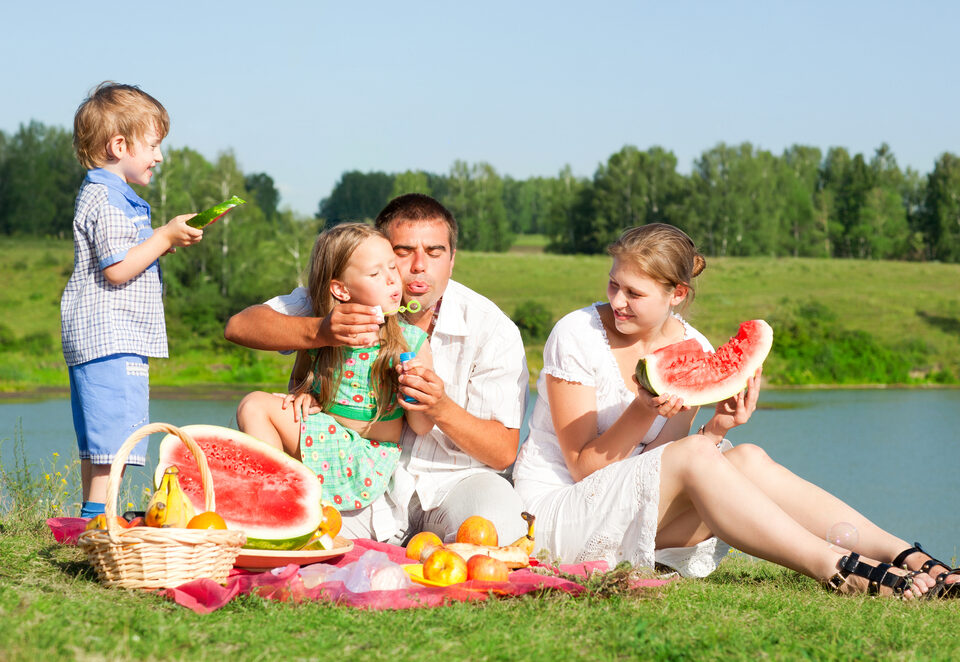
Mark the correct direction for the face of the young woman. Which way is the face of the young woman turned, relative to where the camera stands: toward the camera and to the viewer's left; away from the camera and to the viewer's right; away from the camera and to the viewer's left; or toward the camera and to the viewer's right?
toward the camera and to the viewer's left

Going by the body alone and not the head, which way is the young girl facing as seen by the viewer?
toward the camera

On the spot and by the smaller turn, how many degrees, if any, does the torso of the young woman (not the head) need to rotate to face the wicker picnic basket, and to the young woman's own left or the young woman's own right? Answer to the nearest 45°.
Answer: approximately 90° to the young woman's own right

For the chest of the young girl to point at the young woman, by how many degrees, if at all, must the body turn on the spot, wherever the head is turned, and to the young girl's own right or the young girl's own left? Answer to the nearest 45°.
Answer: approximately 90° to the young girl's own left

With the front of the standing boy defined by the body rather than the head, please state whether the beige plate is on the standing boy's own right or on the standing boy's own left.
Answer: on the standing boy's own right

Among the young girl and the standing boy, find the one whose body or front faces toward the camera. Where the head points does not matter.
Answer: the young girl

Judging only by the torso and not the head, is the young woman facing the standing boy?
no

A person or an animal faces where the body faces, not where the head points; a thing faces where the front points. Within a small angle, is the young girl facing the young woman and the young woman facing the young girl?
no

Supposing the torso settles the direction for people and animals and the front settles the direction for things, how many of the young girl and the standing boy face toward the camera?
1

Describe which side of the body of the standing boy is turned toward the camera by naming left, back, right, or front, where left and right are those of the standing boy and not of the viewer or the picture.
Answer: right

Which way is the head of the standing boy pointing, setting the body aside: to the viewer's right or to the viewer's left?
to the viewer's right

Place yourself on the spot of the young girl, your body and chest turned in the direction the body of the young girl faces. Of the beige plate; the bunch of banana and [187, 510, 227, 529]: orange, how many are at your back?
0

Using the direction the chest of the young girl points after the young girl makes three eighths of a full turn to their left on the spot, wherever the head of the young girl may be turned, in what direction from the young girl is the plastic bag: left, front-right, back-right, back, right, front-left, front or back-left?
back-right

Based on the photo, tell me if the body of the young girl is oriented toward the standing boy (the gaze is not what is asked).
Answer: no

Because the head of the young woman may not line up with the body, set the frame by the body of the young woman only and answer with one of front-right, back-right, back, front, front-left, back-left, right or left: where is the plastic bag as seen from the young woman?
right

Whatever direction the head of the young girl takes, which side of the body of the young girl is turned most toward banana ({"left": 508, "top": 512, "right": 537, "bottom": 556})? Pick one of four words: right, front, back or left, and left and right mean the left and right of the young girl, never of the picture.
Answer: left
